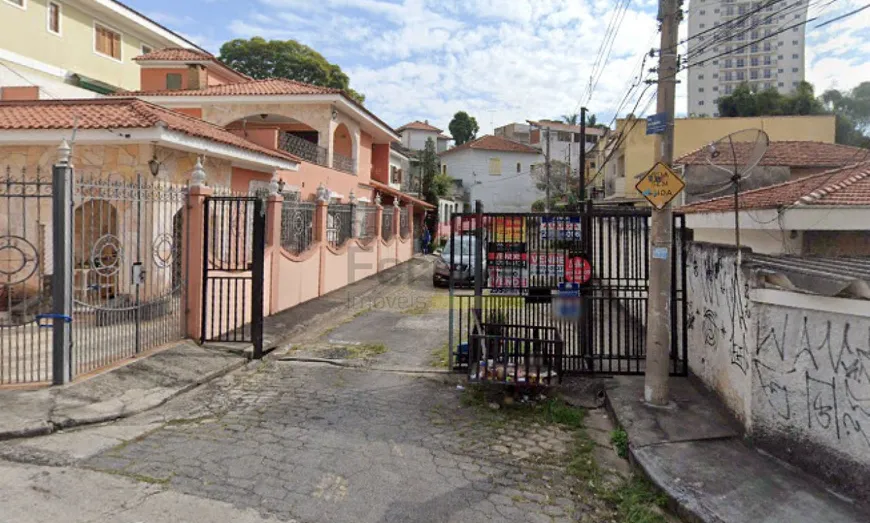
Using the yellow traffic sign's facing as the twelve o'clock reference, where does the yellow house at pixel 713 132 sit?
The yellow house is roughly at 6 o'clock from the yellow traffic sign.

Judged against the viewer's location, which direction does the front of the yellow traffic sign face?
facing the viewer

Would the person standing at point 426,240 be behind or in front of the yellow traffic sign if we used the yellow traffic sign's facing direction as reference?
behind

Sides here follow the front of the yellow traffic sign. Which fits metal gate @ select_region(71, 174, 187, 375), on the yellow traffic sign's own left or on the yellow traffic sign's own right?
on the yellow traffic sign's own right

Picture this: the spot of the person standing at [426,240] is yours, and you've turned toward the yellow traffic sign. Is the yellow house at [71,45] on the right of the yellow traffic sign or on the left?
right

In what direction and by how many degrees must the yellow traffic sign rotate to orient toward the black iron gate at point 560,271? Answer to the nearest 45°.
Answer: approximately 135° to its right

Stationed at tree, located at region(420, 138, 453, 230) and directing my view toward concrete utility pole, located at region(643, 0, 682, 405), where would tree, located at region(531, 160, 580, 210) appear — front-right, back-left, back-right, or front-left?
back-left

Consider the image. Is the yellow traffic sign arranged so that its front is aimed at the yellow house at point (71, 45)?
no

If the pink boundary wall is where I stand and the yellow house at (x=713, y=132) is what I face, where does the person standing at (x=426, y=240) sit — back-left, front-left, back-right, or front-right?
front-left

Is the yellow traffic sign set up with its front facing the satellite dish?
no

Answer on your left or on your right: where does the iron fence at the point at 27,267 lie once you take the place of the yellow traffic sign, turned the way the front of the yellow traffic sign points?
on your right

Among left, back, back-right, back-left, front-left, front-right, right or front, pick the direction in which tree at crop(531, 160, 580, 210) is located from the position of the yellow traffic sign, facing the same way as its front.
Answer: back

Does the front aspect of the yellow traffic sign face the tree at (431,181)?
no
